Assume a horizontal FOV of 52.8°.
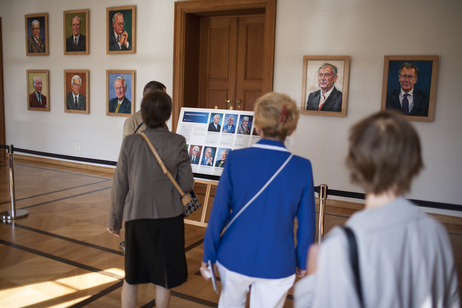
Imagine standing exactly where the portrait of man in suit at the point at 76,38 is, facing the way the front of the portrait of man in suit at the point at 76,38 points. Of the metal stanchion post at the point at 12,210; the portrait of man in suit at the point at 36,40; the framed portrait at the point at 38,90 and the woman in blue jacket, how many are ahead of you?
2

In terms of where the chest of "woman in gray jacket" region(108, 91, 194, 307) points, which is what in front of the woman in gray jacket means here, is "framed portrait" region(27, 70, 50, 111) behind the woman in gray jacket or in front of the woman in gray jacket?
in front

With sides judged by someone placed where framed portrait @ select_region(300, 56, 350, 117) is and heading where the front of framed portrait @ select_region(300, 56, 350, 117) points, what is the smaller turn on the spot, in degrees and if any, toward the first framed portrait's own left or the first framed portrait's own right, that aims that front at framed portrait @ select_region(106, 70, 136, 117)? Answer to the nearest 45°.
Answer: approximately 90° to the first framed portrait's own right

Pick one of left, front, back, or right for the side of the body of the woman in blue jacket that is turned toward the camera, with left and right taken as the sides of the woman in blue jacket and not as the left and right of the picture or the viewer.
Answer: back

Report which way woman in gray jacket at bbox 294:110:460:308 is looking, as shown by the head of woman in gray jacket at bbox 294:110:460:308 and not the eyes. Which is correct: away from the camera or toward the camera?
away from the camera

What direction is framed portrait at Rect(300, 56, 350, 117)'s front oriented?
toward the camera

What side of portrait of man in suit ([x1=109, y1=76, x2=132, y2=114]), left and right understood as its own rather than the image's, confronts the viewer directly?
front

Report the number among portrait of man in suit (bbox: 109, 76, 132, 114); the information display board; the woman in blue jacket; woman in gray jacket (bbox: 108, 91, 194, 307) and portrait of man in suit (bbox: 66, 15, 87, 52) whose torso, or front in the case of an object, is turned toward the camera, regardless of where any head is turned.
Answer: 3

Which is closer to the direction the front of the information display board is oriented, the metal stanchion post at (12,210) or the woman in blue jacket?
the woman in blue jacket

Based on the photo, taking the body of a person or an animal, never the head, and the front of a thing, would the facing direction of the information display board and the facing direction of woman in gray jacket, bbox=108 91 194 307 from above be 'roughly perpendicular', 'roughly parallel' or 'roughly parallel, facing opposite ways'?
roughly parallel, facing opposite ways

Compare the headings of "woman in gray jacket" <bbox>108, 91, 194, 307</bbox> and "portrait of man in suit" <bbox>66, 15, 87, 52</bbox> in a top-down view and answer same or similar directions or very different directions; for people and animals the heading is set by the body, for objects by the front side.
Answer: very different directions

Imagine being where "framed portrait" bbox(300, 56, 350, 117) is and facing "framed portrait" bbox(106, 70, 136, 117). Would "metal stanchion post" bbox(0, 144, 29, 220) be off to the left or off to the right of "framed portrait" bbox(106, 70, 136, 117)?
left

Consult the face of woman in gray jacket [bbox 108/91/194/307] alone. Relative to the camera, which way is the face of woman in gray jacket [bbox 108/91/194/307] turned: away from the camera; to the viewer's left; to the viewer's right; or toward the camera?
away from the camera

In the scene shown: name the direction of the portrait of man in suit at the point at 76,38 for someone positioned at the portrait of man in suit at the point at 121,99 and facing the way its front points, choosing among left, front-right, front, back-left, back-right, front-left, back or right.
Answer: back-right

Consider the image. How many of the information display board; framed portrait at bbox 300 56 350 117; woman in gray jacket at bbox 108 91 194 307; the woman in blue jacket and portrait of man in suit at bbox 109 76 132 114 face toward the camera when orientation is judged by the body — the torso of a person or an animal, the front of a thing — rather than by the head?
3

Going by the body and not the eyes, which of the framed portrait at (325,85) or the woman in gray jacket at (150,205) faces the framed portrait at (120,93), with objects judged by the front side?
the woman in gray jacket

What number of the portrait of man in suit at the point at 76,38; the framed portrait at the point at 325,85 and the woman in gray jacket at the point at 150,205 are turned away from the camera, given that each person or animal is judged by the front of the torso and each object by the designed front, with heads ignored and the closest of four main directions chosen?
1

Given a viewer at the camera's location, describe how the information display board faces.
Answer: facing the viewer

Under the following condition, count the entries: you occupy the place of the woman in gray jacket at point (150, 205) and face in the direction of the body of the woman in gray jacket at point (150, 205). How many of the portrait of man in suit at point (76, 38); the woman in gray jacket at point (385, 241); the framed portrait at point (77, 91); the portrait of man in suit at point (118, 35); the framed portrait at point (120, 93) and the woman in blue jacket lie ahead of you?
4
